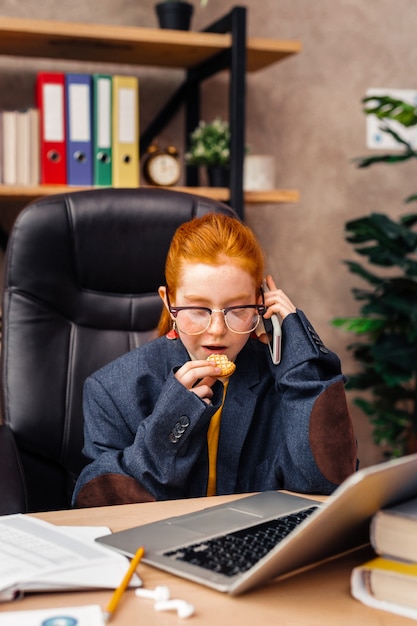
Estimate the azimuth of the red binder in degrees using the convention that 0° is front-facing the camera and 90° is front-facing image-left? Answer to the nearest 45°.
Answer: approximately 0°

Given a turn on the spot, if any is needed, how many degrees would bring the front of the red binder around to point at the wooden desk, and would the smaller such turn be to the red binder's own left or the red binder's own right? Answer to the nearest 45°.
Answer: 0° — it already faces it

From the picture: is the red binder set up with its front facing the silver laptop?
yes

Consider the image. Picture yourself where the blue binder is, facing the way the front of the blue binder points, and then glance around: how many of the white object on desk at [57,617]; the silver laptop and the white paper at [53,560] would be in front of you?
3

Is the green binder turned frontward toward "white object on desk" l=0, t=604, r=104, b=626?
yes
